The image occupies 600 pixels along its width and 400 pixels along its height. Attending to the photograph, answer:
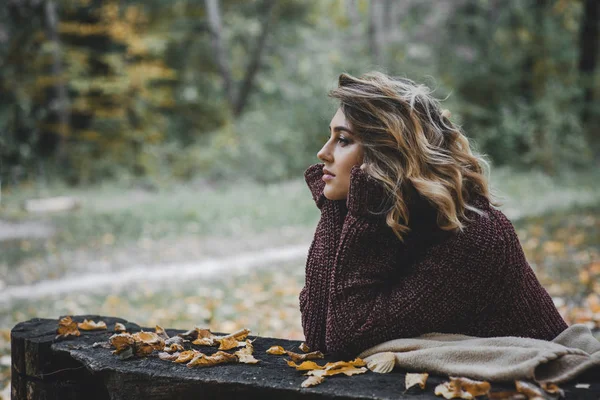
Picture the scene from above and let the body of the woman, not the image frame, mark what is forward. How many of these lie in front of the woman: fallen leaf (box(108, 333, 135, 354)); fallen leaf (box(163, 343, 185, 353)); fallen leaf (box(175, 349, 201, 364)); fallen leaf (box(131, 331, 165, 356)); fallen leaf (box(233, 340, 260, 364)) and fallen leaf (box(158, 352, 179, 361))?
6

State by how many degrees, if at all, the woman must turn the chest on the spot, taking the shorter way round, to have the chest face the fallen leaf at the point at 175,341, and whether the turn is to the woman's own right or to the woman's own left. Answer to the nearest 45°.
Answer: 0° — they already face it

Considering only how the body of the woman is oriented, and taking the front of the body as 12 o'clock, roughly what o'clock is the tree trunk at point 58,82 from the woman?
The tree trunk is roughly at 2 o'clock from the woman.

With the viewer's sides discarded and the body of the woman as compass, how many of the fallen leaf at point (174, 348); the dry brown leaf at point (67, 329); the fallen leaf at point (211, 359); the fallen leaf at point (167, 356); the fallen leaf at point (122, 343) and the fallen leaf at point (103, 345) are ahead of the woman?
6

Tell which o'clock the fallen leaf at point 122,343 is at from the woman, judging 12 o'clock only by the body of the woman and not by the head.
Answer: The fallen leaf is roughly at 12 o'clock from the woman.

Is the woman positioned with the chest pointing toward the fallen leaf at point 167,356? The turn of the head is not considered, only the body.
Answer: yes

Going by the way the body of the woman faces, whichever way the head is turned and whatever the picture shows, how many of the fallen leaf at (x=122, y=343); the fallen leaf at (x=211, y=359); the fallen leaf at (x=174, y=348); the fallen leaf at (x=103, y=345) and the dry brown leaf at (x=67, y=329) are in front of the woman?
5

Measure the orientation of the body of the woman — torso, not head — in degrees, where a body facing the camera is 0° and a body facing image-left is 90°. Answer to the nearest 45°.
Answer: approximately 90°

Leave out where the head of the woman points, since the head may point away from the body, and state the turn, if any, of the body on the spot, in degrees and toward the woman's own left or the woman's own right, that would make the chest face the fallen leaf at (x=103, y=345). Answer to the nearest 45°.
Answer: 0° — they already face it

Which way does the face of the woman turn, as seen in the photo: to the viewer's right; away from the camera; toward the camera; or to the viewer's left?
to the viewer's left

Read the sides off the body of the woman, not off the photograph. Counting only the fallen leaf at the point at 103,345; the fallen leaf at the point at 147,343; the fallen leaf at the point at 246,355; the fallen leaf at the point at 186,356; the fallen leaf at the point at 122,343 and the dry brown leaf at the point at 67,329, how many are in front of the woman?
6

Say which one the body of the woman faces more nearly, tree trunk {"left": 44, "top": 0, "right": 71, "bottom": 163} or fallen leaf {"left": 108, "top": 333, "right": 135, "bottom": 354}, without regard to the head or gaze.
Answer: the fallen leaf

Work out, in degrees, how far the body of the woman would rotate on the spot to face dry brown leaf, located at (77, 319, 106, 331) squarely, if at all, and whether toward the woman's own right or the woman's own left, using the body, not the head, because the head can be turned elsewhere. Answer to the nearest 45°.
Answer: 0° — they already face it

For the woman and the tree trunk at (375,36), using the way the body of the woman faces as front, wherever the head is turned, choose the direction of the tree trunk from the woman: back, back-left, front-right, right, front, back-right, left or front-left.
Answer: right

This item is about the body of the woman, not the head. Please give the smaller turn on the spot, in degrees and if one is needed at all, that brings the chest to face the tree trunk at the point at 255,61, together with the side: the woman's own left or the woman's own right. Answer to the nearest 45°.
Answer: approximately 90° to the woman's own right

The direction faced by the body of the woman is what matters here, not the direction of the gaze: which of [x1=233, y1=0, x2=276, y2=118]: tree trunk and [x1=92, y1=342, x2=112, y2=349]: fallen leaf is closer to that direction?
the fallen leaf
